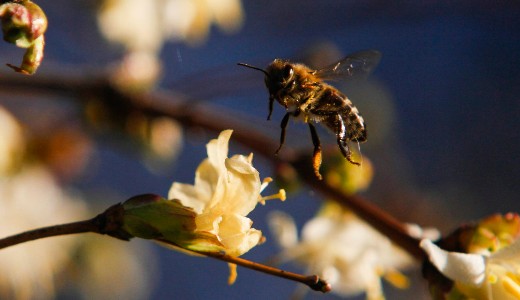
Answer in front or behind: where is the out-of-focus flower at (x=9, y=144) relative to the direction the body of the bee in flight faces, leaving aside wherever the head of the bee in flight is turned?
in front

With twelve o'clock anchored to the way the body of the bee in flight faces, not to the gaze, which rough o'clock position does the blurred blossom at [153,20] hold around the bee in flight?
The blurred blossom is roughly at 2 o'clock from the bee in flight.

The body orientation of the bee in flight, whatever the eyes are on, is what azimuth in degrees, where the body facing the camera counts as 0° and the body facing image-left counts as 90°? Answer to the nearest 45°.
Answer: approximately 90°
